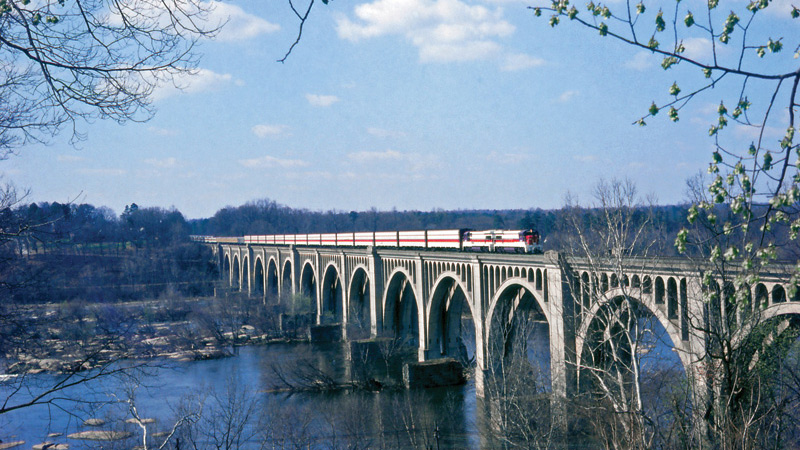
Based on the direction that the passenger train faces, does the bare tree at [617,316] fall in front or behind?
in front

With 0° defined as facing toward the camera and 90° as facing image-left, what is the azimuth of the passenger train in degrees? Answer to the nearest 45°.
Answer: approximately 315°
